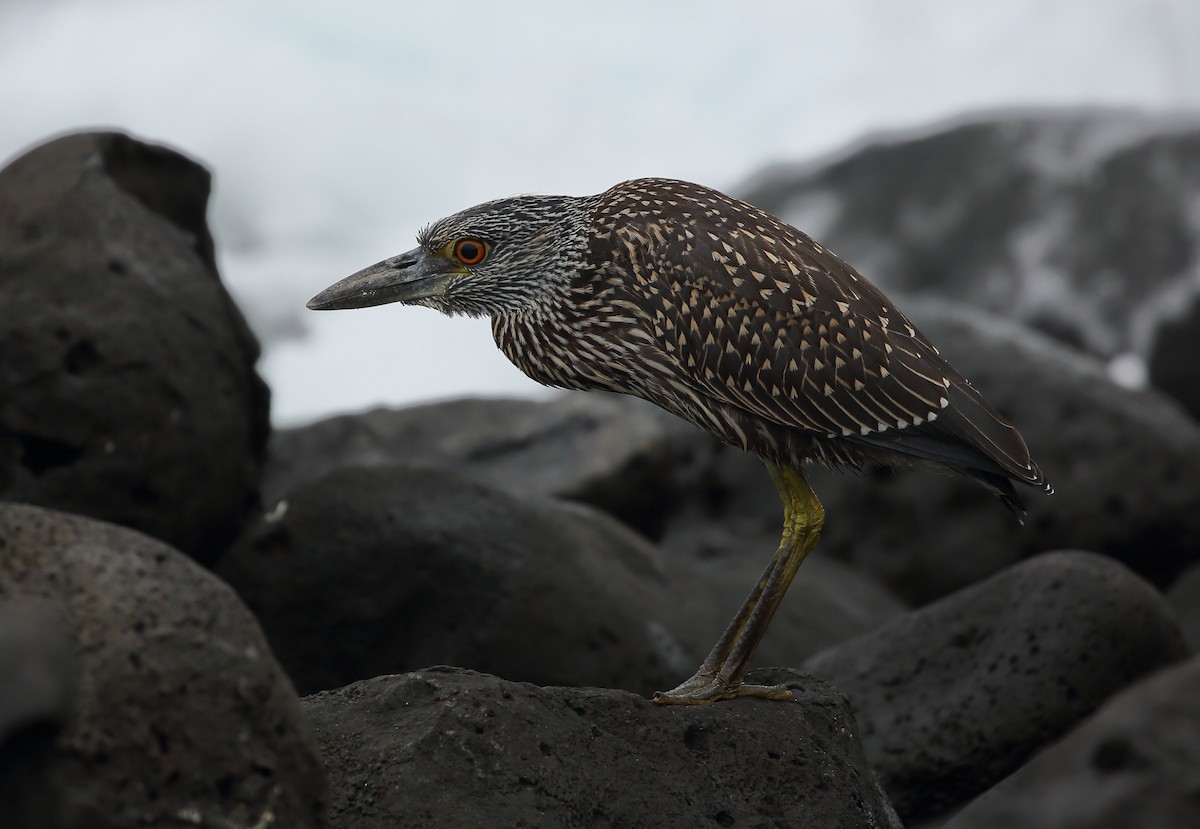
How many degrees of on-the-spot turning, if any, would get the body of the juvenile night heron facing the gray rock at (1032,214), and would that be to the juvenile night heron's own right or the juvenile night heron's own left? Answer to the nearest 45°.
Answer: approximately 90° to the juvenile night heron's own right

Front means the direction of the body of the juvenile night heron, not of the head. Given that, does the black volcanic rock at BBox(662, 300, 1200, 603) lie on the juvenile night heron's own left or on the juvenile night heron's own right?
on the juvenile night heron's own right

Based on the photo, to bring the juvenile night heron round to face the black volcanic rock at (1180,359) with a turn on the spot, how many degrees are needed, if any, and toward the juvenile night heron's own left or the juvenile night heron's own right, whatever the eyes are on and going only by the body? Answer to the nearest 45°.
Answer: approximately 135° to the juvenile night heron's own right

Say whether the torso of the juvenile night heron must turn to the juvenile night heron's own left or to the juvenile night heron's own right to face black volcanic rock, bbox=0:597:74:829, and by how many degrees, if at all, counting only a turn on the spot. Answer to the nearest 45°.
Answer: approximately 45° to the juvenile night heron's own left

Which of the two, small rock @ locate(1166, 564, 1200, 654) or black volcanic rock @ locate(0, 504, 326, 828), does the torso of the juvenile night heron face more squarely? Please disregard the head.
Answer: the black volcanic rock

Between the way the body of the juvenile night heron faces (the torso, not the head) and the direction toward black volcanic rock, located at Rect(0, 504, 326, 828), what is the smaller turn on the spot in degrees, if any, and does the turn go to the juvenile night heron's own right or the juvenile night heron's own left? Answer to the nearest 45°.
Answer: approximately 45° to the juvenile night heron's own left

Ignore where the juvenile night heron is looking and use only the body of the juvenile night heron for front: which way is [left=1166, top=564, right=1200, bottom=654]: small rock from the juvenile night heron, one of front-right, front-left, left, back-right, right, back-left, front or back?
back-right

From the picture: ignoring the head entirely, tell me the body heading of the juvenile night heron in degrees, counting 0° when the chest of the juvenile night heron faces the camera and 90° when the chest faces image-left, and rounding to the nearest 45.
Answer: approximately 90°
